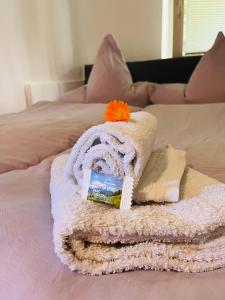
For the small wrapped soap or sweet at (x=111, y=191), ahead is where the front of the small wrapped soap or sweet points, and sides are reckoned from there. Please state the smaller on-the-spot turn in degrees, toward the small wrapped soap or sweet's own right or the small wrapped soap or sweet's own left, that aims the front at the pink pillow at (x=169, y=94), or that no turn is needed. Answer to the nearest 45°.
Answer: approximately 180°

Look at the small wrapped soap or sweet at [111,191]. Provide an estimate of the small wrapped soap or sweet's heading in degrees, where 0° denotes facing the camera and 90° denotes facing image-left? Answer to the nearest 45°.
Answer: approximately 0°

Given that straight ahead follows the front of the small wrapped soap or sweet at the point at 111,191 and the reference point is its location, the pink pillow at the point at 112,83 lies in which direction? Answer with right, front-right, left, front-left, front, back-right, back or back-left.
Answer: back

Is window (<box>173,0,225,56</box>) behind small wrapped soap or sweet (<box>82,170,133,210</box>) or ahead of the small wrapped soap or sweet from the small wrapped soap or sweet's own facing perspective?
behind

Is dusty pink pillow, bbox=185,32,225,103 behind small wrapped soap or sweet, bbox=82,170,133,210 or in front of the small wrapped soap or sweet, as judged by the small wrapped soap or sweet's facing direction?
behind
